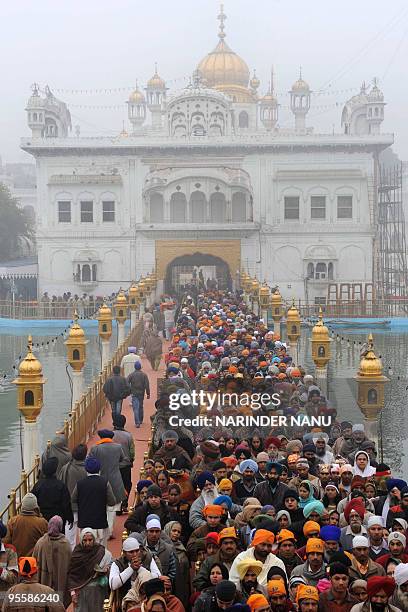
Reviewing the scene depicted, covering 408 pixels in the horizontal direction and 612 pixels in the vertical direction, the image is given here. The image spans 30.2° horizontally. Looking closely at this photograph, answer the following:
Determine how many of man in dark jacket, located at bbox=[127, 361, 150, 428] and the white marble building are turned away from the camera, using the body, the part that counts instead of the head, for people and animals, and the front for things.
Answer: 1

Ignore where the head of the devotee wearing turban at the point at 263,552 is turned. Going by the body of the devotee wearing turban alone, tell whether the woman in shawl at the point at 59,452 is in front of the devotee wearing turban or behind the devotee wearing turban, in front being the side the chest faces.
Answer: behind

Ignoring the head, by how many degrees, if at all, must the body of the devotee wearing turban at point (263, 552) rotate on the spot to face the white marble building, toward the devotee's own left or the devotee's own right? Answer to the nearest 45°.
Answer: approximately 180°

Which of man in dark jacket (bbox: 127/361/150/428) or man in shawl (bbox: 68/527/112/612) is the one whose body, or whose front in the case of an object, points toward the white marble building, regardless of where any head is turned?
the man in dark jacket

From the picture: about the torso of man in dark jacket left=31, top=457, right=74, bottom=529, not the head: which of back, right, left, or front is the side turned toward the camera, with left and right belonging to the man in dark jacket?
back

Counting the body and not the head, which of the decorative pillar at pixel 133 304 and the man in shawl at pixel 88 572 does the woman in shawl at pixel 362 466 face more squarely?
the man in shawl

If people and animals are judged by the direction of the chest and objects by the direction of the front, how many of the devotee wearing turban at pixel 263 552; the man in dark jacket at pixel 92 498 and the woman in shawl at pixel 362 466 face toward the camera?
2

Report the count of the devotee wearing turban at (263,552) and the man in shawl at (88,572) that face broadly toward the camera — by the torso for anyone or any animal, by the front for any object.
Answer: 2

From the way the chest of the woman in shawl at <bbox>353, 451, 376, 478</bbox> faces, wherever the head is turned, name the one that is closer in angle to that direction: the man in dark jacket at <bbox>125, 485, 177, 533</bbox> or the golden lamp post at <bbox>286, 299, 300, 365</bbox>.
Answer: the man in dark jacket

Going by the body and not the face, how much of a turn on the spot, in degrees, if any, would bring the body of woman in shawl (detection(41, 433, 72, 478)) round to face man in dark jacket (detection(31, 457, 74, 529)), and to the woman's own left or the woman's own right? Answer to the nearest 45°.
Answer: approximately 180°

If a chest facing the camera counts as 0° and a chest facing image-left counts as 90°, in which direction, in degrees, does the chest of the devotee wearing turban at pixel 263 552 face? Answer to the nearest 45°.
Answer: approximately 0°

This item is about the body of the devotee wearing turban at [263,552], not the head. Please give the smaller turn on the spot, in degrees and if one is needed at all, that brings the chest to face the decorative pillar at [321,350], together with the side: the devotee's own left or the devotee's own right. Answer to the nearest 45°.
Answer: approximately 180°
